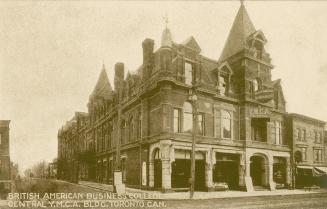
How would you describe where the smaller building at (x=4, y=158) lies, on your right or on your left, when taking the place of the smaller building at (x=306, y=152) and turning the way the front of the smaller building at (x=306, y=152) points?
on your right

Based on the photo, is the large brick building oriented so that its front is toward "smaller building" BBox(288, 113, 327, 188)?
no

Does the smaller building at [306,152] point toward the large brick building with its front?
no

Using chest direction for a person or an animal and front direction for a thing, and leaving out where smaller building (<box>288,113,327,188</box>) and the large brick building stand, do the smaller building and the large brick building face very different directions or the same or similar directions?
same or similar directions

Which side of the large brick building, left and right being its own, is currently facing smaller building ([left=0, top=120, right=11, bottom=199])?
right

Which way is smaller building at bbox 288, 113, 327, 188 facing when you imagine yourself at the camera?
facing the viewer and to the right of the viewer
